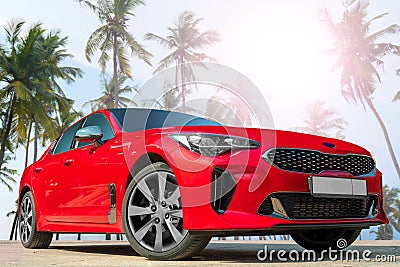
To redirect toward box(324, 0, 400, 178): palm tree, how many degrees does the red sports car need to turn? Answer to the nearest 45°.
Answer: approximately 135° to its left

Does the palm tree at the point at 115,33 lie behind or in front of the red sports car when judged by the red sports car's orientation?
behind

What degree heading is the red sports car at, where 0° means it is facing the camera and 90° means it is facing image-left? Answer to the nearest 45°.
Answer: approximately 315°

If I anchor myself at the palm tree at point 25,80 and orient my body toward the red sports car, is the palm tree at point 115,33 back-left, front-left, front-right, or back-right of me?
back-left

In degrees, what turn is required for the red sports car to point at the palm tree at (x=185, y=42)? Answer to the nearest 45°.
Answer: approximately 135° to its left

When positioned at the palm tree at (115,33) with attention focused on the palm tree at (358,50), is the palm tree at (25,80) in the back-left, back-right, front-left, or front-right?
back-right

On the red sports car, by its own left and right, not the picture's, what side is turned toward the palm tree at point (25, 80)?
back

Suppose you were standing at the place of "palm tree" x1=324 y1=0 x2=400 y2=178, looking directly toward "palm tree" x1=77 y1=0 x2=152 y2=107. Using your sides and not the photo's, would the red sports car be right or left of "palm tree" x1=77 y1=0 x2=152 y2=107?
left
